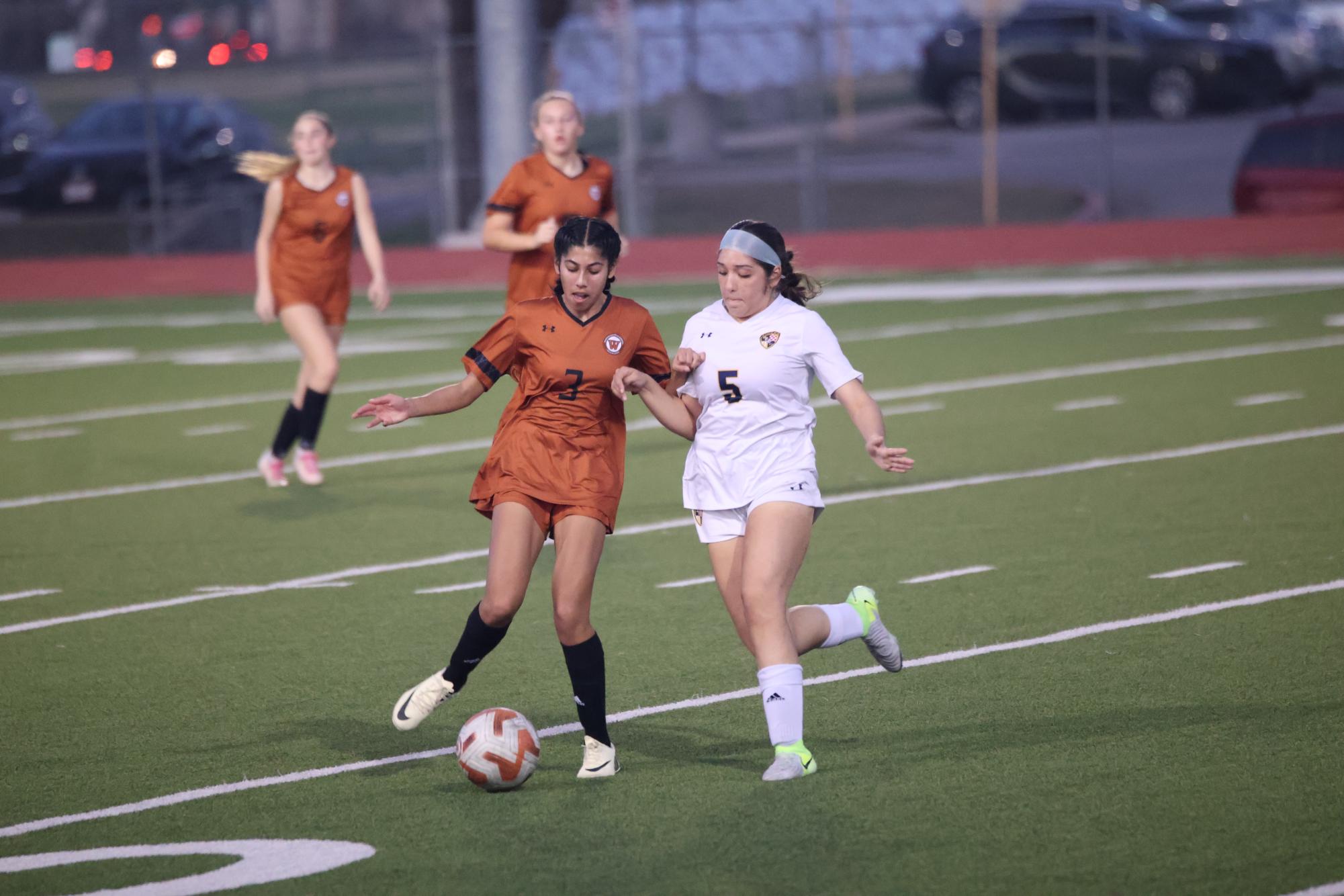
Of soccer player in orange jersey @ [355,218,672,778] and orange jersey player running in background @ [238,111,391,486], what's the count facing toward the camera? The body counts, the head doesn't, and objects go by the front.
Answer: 2

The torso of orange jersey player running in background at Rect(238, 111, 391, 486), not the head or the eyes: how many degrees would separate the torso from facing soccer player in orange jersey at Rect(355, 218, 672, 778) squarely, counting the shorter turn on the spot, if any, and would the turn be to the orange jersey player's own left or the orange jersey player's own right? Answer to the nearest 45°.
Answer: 0° — they already face them

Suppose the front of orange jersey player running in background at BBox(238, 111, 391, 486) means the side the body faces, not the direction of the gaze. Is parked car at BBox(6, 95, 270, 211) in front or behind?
behind

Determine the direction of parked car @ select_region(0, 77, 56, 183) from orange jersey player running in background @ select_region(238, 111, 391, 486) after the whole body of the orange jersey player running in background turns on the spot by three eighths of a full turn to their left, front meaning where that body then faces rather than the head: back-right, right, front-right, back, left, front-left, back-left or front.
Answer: front-left

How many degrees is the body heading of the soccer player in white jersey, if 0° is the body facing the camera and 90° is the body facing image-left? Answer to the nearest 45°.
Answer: approximately 45°

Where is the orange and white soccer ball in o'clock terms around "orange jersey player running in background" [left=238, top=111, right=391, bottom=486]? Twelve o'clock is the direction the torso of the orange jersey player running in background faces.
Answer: The orange and white soccer ball is roughly at 12 o'clock from the orange jersey player running in background.

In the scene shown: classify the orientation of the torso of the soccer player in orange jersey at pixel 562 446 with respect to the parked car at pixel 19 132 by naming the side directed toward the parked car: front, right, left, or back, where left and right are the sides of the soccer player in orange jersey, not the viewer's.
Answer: back

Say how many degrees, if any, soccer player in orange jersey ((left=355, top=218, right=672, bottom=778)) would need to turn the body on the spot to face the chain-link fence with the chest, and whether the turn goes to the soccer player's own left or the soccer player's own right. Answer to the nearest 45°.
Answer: approximately 180°

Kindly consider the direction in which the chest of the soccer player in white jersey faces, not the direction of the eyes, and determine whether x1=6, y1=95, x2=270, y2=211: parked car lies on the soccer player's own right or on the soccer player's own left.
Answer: on the soccer player's own right

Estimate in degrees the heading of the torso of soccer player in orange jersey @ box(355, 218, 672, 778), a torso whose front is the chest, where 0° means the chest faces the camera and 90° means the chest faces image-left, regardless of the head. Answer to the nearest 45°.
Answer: approximately 0°
